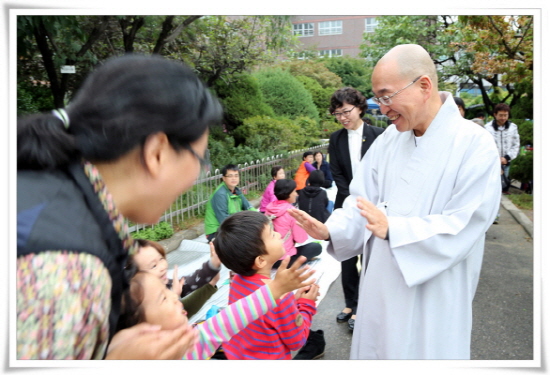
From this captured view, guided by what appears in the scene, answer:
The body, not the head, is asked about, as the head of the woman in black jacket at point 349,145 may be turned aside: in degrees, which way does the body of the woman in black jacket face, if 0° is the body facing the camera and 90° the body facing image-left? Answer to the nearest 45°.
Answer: approximately 45°

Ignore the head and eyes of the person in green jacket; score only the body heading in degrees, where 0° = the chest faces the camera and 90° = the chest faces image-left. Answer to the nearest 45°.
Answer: approximately 315°

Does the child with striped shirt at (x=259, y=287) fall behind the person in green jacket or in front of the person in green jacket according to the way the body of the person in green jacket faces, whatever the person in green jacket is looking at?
in front

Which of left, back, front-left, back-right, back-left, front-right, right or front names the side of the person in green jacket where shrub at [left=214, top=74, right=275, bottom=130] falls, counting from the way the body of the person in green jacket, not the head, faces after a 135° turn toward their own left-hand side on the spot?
front

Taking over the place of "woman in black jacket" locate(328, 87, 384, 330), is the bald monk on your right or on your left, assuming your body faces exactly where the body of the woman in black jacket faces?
on your left

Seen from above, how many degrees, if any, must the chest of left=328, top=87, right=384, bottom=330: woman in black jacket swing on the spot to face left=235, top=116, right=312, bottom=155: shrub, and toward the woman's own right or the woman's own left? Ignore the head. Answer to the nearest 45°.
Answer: approximately 135° to the woman's own right

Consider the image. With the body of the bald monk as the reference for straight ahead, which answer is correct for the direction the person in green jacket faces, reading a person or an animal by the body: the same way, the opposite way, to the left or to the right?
to the left

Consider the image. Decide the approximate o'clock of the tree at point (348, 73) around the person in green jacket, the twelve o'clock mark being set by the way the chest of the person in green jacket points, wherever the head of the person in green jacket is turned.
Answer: The tree is roughly at 8 o'clock from the person in green jacket.

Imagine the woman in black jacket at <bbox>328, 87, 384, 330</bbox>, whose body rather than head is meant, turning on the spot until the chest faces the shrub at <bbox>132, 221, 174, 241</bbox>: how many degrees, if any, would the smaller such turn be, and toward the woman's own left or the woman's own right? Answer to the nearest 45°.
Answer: approximately 90° to the woman's own right
